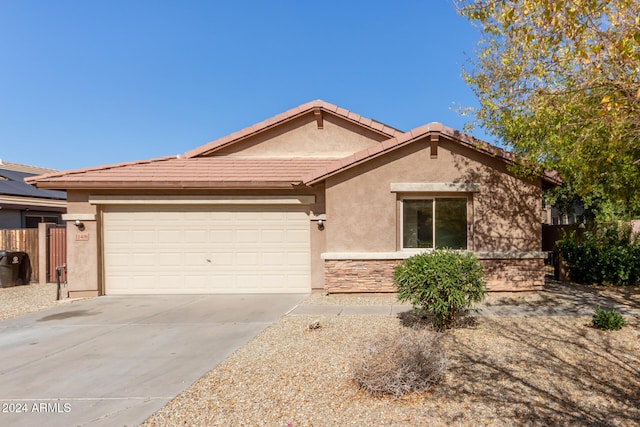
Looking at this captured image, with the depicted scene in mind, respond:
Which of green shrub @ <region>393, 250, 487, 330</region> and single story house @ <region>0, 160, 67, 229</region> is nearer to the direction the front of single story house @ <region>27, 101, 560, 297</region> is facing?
the green shrub

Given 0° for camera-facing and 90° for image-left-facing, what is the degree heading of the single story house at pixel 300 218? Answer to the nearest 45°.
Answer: approximately 0°

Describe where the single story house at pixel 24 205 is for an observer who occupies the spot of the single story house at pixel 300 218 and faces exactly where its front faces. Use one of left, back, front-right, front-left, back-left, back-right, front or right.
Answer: back-right

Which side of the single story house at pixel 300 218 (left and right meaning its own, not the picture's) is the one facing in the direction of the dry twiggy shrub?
front

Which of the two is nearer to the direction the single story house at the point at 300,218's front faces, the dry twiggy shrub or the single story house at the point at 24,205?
the dry twiggy shrub

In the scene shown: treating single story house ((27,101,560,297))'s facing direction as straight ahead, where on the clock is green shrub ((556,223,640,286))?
The green shrub is roughly at 9 o'clock from the single story house.

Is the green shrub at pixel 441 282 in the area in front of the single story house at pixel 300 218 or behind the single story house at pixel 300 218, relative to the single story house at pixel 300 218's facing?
in front
